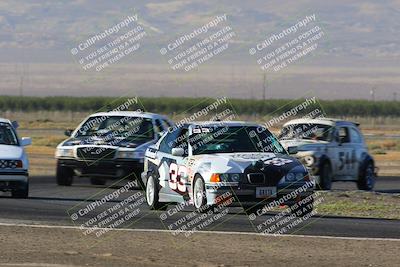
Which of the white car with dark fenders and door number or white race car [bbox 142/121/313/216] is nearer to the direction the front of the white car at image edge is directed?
the white race car

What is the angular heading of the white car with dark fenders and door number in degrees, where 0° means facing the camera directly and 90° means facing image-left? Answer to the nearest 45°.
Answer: approximately 45°

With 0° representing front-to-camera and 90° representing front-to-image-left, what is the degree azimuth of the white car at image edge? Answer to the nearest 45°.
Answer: approximately 0°

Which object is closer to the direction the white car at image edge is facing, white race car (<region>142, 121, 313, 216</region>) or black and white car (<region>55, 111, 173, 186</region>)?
the white race car

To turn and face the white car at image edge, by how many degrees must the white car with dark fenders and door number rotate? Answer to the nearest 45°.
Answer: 0° — it already faces it

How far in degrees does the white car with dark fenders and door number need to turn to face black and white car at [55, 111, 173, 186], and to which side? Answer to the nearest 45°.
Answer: approximately 45° to its right

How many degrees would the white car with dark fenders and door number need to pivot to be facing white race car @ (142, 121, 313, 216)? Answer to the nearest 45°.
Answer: approximately 45° to its left

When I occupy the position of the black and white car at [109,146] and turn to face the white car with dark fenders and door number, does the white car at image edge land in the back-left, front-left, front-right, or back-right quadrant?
back-right
